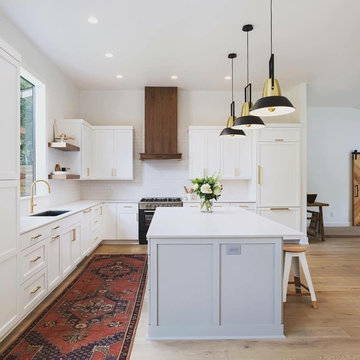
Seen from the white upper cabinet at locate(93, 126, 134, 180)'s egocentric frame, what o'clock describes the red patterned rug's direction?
The red patterned rug is roughly at 12 o'clock from the white upper cabinet.

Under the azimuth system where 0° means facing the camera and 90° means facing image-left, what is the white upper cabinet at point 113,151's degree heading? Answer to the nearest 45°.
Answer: approximately 0°

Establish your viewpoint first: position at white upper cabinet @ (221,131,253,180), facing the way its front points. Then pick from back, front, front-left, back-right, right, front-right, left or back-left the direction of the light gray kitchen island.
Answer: front

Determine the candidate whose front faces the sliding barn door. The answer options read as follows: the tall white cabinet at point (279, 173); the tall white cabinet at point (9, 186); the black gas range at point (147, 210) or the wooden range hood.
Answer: the tall white cabinet at point (9, 186)

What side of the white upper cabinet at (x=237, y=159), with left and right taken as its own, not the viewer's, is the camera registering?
front

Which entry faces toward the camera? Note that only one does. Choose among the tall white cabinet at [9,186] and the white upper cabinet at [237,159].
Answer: the white upper cabinet

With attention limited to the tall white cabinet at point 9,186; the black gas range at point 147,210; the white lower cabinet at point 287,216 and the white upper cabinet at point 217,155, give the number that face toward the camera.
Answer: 3

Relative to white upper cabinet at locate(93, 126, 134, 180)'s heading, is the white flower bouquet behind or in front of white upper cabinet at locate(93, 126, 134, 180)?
in front

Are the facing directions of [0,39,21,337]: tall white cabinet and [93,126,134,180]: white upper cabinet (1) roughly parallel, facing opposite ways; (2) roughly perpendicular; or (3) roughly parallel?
roughly perpendicular

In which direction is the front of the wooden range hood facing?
toward the camera

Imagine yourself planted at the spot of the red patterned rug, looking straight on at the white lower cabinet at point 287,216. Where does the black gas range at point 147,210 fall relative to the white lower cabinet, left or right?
left

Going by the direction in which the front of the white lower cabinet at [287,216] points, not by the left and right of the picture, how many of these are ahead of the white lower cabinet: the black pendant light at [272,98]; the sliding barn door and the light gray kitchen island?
2

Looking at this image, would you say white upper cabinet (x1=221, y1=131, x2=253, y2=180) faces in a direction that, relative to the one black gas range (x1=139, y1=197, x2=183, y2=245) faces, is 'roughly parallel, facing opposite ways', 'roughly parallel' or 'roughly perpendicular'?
roughly parallel

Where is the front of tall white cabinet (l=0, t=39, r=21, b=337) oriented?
to the viewer's right

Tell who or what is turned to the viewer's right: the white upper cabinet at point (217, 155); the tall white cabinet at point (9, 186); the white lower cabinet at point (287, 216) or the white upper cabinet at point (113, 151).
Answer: the tall white cabinet

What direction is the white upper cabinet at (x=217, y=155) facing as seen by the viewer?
toward the camera

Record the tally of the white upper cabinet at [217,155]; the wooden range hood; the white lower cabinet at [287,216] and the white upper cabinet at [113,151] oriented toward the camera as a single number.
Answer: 4
